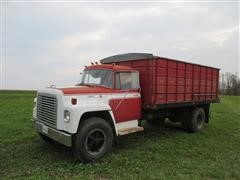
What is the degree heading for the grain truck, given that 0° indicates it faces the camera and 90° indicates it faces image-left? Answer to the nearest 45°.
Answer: approximately 45°
